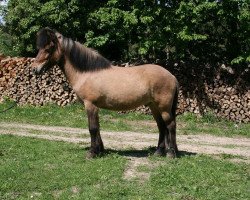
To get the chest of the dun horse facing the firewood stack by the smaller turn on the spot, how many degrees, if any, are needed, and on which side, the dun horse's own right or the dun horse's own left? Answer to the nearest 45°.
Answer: approximately 90° to the dun horse's own right

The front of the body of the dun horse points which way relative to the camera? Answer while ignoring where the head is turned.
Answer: to the viewer's left

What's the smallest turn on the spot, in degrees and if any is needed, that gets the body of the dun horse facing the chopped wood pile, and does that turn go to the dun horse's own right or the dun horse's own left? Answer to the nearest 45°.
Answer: approximately 90° to the dun horse's own right
